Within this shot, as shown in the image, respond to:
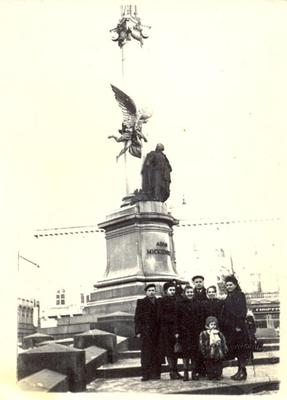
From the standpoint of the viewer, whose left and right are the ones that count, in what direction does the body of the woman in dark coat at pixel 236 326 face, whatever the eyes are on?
facing the viewer and to the left of the viewer

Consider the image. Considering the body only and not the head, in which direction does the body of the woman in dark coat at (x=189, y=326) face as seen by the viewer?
toward the camera

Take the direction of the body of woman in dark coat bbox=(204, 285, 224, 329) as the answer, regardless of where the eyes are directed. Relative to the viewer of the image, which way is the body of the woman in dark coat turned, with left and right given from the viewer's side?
facing the viewer

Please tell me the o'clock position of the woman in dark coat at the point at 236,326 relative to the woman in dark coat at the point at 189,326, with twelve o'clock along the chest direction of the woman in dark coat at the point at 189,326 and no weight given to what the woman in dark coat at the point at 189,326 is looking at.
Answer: the woman in dark coat at the point at 236,326 is roughly at 9 o'clock from the woman in dark coat at the point at 189,326.

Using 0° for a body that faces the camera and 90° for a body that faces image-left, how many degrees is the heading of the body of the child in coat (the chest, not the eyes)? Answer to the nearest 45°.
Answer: approximately 0°

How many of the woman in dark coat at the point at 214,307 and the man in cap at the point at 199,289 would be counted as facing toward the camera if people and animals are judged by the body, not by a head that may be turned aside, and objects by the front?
2

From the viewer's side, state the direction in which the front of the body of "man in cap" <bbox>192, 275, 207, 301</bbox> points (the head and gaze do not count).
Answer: toward the camera

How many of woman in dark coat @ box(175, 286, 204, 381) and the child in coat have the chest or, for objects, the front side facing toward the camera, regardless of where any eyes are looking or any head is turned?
2
